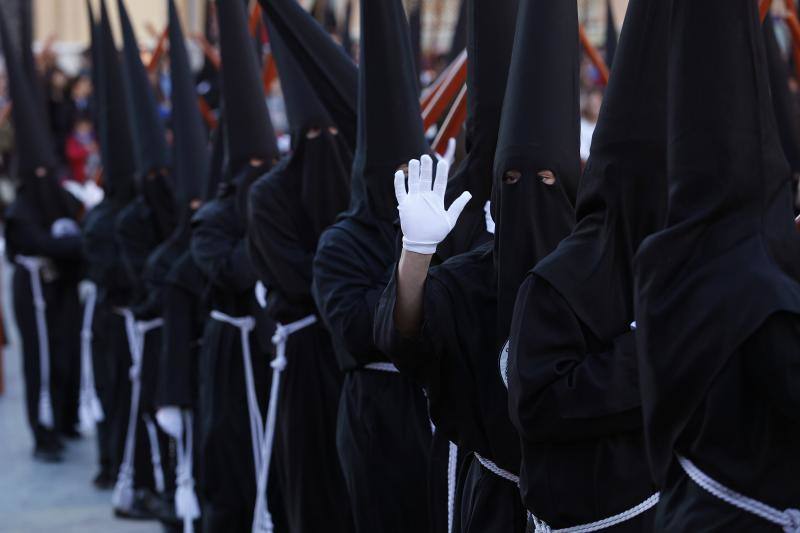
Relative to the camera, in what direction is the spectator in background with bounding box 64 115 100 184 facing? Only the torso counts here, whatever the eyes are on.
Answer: toward the camera

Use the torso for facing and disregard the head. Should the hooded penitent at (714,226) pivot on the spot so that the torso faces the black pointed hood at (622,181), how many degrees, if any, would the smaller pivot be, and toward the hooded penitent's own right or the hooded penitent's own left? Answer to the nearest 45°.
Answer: approximately 45° to the hooded penitent's own right

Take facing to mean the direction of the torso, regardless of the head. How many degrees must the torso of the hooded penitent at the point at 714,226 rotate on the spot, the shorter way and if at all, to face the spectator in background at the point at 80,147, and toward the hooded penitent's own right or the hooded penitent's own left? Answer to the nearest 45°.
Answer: approximately 45° to the hooded penitent's own right

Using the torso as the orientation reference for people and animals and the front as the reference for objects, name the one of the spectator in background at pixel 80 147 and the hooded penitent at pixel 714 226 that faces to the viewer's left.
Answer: the hooded penitent

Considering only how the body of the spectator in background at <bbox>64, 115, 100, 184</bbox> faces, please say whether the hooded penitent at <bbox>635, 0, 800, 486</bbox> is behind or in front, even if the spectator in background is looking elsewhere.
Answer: in front

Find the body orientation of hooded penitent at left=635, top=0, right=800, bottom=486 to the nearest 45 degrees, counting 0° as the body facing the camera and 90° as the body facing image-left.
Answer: approximately 90°

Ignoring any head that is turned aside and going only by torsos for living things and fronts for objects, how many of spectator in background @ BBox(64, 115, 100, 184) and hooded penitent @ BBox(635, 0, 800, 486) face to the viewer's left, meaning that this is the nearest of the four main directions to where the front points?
1

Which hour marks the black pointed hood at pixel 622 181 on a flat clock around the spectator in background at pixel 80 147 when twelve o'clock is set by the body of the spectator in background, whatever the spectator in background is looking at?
The black pointed hood is roughly at 12 o'clock from the spectator in background.
